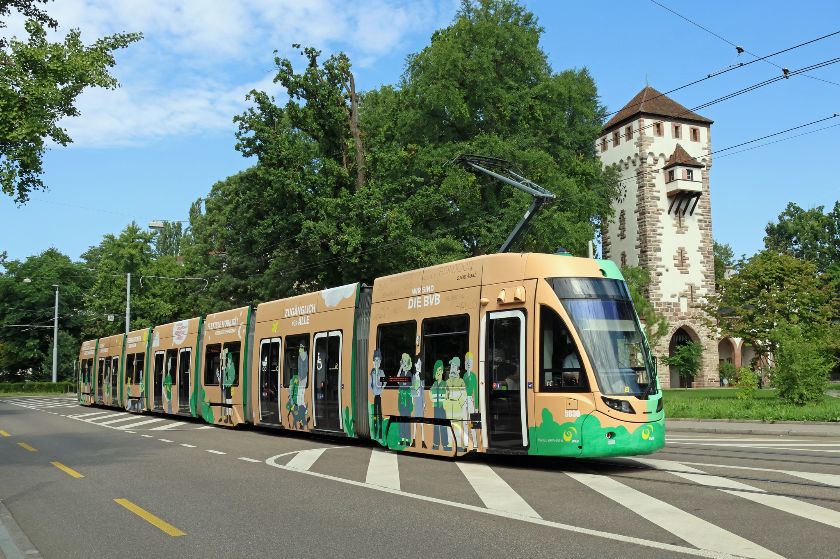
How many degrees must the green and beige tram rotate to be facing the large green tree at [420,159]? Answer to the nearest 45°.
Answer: approximately 135° to its left

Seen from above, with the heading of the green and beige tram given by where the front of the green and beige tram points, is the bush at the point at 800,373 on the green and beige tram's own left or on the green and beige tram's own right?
on the green and beige tram's own left

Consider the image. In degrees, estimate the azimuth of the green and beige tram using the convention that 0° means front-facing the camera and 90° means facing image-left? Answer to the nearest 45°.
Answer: approximately 315°

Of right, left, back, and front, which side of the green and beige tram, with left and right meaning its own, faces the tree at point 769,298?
left

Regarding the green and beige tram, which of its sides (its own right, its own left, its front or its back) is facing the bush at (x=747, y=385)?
left

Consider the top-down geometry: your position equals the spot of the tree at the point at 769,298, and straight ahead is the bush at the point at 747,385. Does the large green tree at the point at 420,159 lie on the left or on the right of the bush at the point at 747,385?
right
